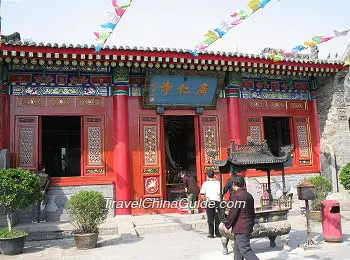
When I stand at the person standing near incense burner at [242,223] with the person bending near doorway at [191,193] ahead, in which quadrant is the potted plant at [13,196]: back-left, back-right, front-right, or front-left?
front-left

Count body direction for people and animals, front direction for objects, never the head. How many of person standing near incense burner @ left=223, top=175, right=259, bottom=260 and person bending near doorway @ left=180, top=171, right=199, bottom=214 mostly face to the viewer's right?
0
